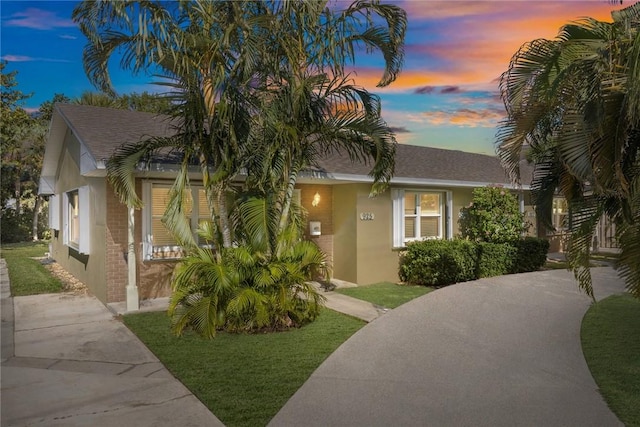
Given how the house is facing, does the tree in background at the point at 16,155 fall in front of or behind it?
behind

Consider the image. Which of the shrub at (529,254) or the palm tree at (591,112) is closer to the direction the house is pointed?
the palm tree

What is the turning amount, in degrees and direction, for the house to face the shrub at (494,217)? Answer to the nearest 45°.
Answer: approximately 45° to its left

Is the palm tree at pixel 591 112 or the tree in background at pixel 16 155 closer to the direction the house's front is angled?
the palm tree

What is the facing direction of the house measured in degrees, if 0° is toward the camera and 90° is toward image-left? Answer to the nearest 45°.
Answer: approximately 315°

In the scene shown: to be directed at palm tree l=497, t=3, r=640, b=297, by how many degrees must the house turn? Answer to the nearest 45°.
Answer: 0° — it already faces it

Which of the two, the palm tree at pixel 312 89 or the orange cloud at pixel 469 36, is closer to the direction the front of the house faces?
the palm tree

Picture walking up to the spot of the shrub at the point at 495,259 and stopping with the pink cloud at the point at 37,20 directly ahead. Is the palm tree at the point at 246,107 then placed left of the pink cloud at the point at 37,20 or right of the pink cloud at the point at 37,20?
left

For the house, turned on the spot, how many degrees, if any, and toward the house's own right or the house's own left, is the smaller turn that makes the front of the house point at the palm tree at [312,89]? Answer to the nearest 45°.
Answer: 0° — it already faces it
